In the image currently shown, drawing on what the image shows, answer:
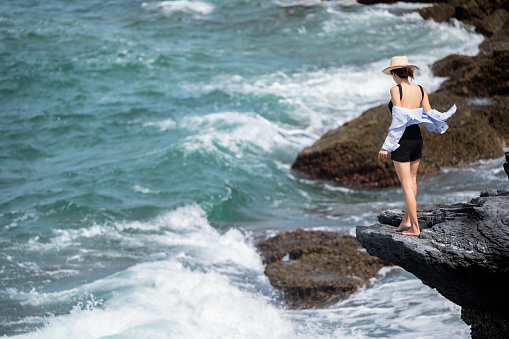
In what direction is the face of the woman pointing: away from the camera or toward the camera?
away from the camera

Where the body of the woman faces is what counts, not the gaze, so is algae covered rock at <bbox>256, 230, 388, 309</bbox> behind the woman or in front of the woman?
in front

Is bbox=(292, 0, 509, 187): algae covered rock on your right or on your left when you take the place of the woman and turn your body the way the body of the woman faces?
on your right

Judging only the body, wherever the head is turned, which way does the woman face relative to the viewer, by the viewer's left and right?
facing away from the viewer and to the left of the viewer
